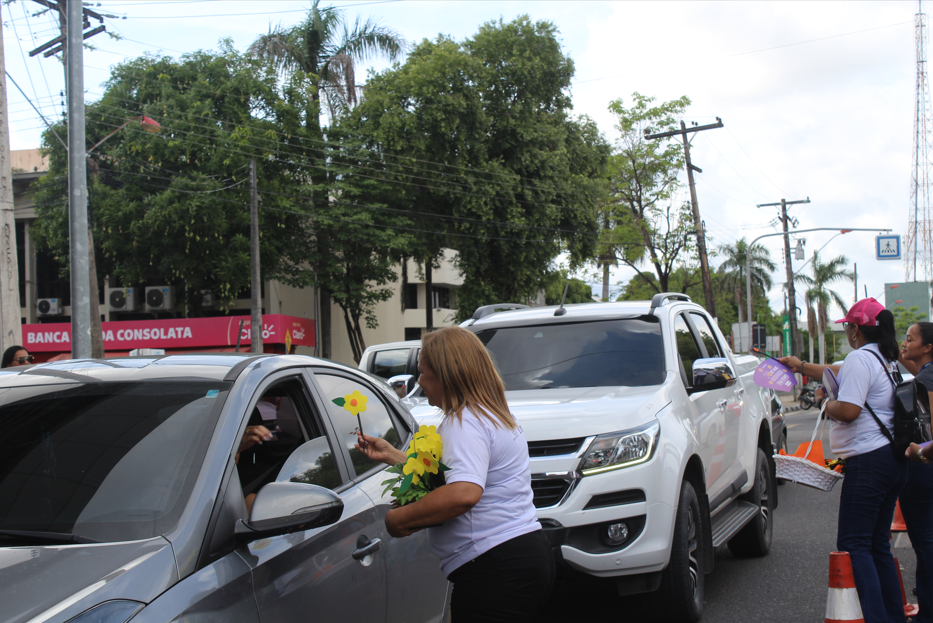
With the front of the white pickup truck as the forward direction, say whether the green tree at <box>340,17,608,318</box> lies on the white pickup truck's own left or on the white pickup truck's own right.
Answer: on the white pickup truck's own right

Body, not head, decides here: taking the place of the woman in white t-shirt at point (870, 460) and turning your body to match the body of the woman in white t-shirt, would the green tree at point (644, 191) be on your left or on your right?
on your right

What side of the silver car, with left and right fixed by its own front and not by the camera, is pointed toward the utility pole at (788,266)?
back

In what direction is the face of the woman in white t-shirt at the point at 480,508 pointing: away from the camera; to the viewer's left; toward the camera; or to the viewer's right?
to the viewer's left

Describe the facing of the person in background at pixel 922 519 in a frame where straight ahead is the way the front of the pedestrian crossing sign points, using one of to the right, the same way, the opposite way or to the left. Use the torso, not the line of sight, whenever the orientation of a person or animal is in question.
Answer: to the right

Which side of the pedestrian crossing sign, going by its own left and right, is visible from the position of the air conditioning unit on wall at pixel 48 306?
right

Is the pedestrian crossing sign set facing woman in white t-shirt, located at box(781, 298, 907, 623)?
yes

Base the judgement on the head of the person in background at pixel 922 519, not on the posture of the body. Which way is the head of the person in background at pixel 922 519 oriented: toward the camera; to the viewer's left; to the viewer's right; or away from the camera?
to the viewer's left

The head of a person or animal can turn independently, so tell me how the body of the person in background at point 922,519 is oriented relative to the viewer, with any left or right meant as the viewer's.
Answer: facing to the left of the viewer

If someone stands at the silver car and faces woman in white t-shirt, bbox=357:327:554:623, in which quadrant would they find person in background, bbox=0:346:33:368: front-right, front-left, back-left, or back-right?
back-left

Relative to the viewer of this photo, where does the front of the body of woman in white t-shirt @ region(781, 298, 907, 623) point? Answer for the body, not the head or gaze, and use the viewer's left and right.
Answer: facing to the left of the viewer
